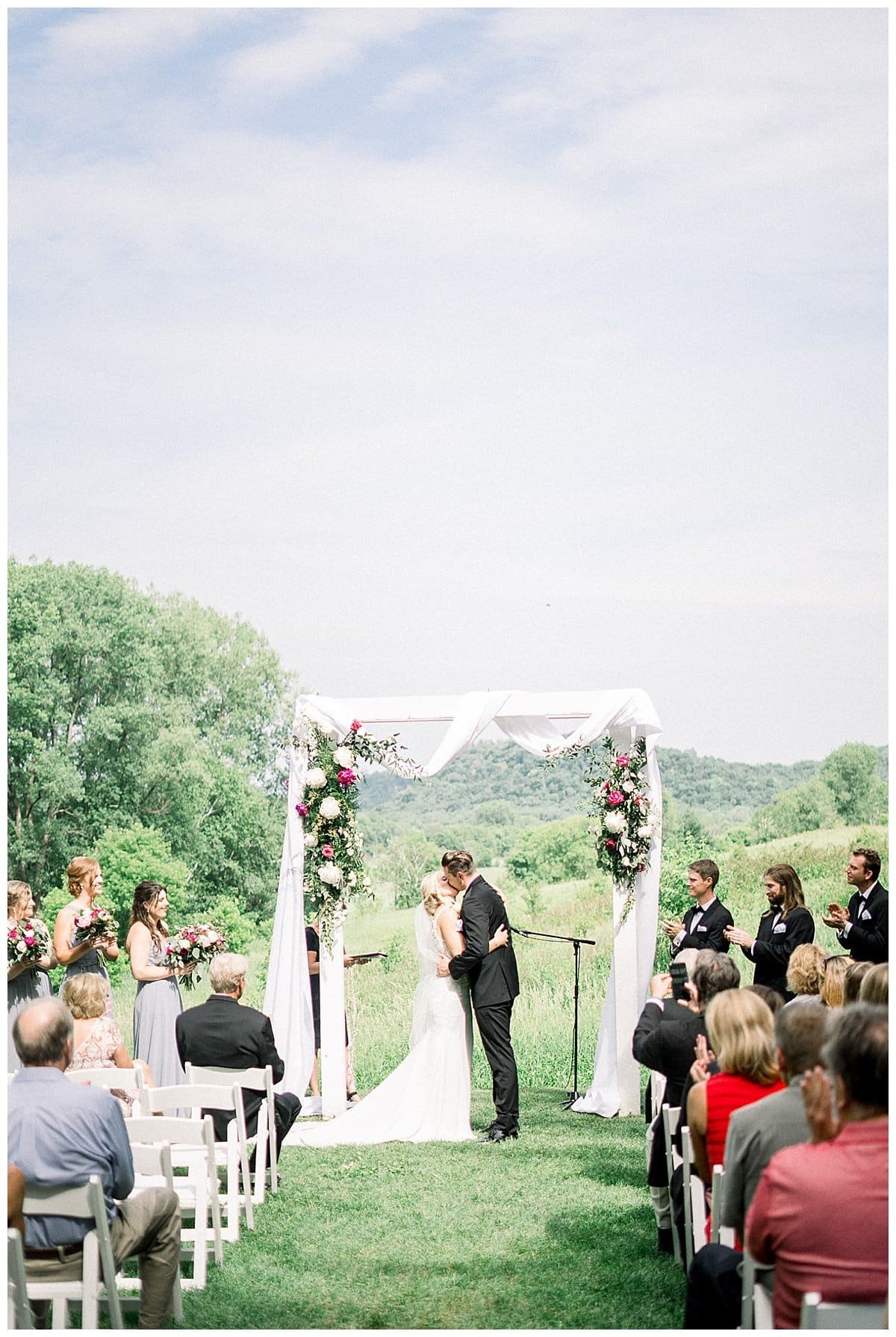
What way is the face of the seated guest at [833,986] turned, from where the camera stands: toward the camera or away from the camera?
away from the camera

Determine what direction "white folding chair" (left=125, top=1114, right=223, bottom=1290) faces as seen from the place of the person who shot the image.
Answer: facing away from the viewer and to the right of the viewer

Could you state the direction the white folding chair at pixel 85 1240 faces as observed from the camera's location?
facing away from the viewer and to the right of the viewer

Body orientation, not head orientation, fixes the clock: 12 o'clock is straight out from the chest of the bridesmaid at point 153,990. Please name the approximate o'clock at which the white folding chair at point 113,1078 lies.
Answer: The white folding chair is roughly at 3 o'clock from the bridesmaid.

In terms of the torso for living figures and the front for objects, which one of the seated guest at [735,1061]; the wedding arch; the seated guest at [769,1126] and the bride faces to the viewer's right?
the bride

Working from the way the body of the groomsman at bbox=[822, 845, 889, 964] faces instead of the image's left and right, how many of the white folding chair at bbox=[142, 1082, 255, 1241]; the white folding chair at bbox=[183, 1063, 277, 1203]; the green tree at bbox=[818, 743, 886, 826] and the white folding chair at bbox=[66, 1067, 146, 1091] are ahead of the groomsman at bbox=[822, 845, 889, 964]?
3

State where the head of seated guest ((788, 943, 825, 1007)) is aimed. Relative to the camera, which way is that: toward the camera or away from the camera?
away from the camera

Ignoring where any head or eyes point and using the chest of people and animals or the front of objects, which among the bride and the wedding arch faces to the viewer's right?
the bride

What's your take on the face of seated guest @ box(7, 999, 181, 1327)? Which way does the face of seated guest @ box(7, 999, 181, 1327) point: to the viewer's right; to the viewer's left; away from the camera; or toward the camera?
away from the camera

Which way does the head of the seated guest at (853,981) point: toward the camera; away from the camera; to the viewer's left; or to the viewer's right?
away from the camera

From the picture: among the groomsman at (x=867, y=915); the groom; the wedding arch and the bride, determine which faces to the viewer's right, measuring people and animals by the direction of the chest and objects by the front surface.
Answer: the bride

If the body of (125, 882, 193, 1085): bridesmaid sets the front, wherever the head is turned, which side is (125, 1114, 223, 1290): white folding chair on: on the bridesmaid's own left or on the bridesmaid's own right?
on the bridesmaid's own right
